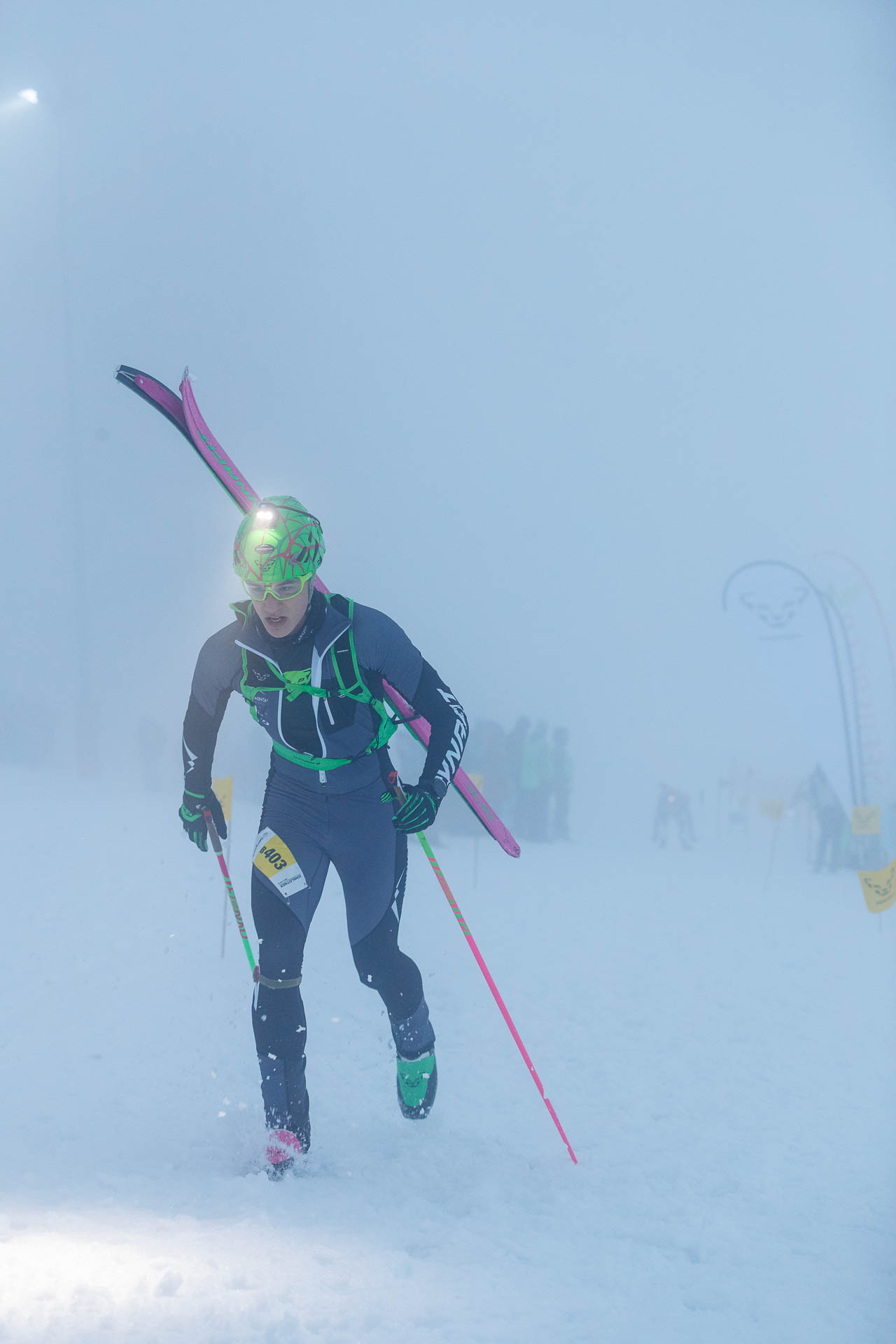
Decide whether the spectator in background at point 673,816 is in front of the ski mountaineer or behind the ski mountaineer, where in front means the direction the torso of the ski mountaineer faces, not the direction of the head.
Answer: behind

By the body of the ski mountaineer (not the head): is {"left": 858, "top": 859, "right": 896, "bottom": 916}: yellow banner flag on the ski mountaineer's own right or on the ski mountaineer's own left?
on the ski mountaineer's own left

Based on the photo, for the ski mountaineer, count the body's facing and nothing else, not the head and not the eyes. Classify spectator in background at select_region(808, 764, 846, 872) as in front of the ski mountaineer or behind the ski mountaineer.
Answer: behind

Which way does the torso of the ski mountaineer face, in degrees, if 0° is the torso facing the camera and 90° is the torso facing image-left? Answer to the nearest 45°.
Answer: approximately 0°

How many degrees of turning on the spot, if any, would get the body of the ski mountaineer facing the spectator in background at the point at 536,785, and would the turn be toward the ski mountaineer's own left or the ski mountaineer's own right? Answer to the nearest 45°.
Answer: approximately 180°

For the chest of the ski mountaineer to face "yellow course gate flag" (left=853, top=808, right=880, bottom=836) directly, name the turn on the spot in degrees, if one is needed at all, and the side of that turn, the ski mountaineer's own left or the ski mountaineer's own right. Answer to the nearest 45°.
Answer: approximately 135° to the ski mountaineer's own left
